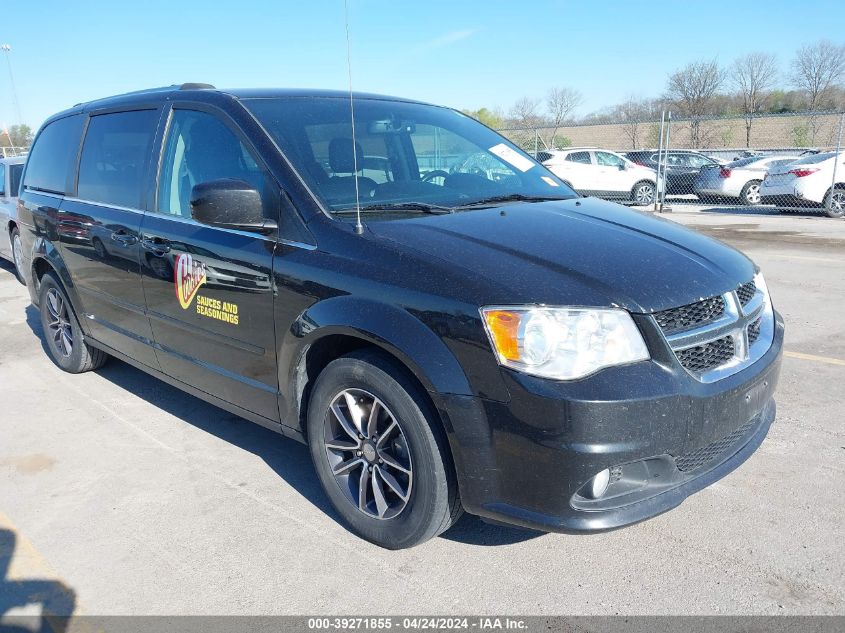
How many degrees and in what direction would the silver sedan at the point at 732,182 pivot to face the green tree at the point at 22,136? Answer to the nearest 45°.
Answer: approximately 135° to its left

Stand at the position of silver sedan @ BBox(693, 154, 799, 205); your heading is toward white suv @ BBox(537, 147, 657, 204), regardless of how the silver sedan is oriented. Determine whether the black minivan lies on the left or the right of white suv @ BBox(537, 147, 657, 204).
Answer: left

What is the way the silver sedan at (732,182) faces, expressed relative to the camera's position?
facing away from the viewer and to the right of the viewer

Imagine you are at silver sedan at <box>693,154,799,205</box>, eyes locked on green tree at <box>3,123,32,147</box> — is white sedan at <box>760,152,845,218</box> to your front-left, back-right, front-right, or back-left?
back-left

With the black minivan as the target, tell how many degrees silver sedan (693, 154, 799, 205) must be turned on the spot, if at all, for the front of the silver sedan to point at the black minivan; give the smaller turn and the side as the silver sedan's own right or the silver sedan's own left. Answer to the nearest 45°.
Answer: approximately 135° to the silver sedan's own right

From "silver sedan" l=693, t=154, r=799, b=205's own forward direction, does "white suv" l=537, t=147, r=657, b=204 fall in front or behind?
behind

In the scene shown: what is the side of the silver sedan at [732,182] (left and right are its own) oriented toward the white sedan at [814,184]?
right

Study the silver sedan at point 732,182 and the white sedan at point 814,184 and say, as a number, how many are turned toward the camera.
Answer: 0

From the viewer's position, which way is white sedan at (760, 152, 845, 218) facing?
facing away from the viewer and to the right of the viewer
